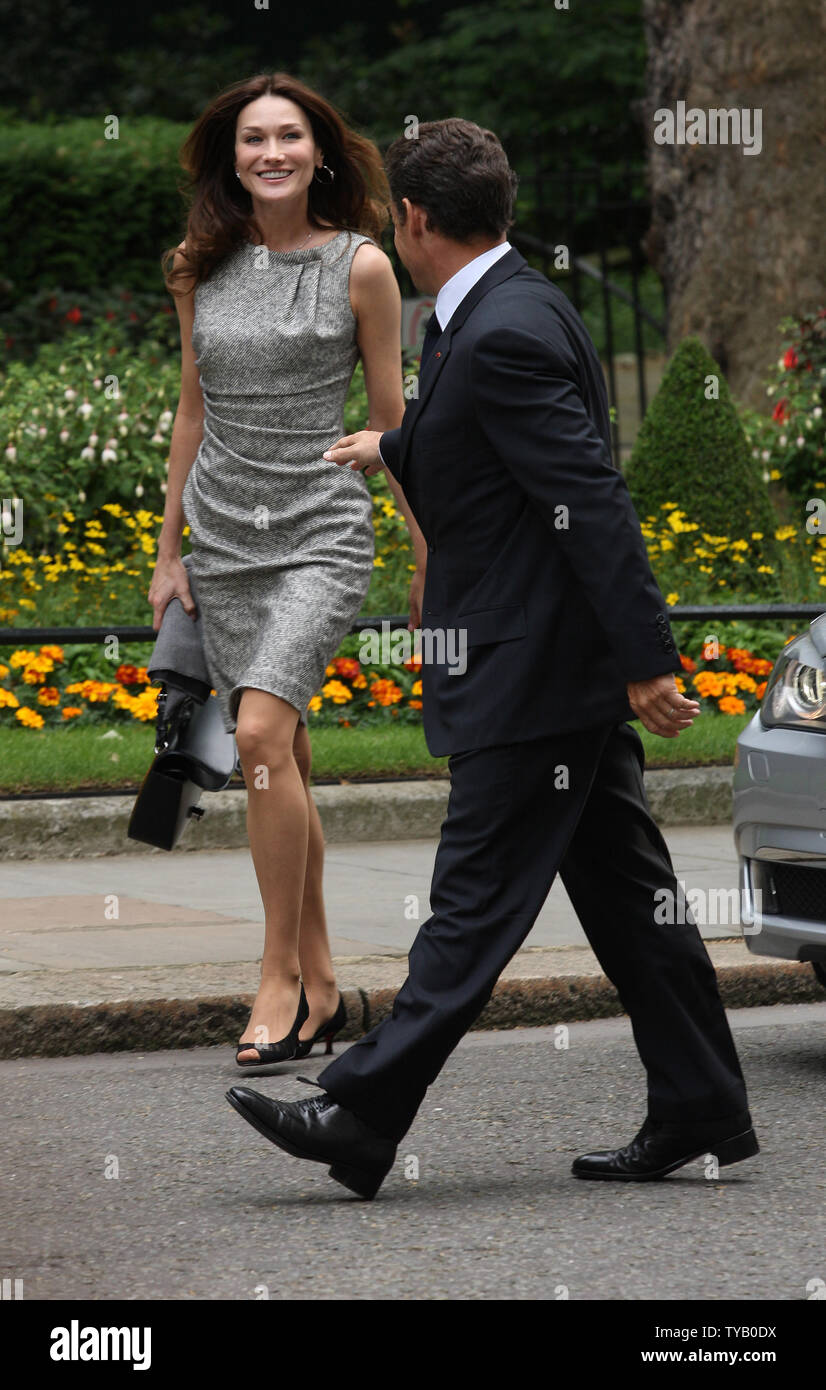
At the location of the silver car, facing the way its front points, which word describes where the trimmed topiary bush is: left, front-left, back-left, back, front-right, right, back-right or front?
back-right

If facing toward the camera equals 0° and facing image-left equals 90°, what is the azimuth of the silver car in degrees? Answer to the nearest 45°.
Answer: approximately 45°

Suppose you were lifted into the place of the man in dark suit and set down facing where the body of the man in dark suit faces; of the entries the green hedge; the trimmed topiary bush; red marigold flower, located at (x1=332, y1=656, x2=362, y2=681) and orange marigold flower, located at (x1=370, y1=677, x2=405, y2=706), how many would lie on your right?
4

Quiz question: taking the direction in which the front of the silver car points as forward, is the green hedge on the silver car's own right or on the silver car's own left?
on the silver car's own right

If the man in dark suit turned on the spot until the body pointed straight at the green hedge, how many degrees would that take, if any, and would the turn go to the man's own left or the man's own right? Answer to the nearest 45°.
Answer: approximately 90° to the man's own right

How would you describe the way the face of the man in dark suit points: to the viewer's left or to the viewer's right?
to the viewer's left

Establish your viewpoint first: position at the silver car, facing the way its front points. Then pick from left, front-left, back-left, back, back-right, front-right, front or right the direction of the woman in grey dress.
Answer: front-right

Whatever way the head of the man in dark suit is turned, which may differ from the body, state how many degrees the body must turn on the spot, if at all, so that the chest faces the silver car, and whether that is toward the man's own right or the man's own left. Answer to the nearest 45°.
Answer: approximately 135° to the man's own right

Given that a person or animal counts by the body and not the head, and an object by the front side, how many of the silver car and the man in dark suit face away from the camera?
0

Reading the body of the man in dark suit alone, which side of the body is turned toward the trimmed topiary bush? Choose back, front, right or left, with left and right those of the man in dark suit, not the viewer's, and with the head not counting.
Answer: right

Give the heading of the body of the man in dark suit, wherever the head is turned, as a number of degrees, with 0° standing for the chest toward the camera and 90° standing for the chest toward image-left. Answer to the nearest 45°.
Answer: approximately 90°

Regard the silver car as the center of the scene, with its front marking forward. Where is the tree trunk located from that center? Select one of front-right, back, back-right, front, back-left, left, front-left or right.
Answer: back-right
